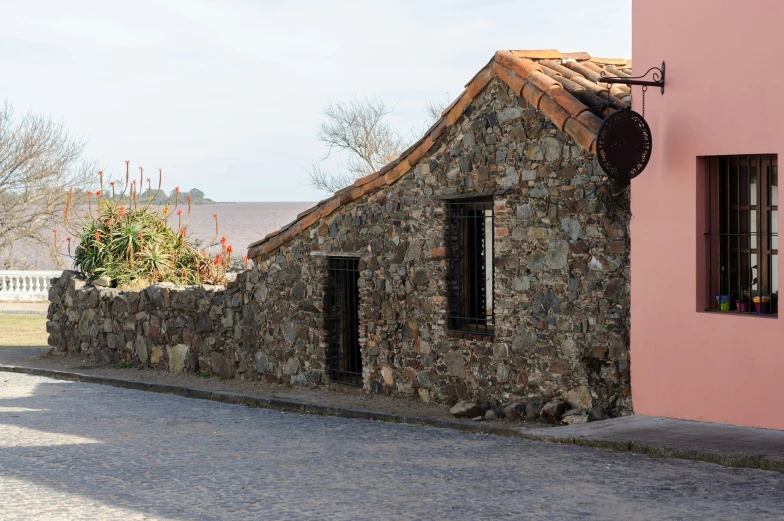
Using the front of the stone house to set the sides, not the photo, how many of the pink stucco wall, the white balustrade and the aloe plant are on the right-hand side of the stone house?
2

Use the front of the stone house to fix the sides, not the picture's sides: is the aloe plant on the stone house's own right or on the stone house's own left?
on the stone house's own right

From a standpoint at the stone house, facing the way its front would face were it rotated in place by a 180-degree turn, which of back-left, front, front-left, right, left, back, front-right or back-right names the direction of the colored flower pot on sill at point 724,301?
right

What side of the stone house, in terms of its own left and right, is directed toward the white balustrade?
right

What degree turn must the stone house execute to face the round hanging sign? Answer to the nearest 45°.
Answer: approximately 90° to its left

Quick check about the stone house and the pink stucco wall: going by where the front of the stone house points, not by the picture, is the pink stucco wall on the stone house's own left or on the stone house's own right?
on the stone house's own left

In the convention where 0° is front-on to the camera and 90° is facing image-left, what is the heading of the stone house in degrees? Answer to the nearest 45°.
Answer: approximately 45°
